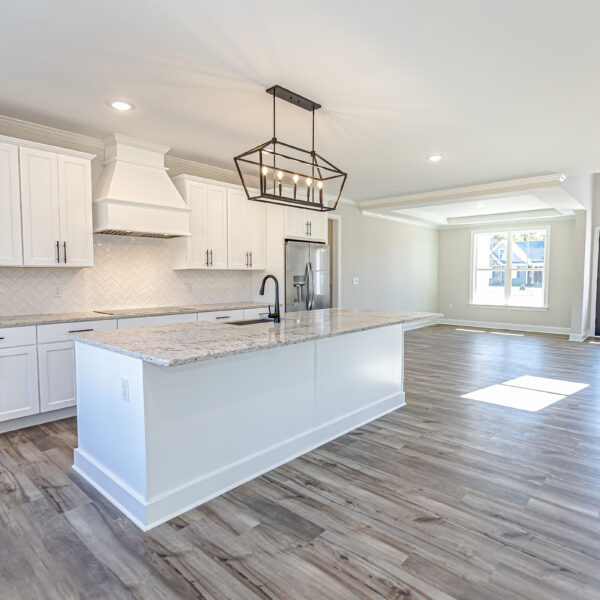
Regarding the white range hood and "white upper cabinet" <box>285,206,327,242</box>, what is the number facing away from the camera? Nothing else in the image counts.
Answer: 0

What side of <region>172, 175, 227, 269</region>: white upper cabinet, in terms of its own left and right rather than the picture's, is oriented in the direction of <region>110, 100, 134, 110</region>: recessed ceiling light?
right

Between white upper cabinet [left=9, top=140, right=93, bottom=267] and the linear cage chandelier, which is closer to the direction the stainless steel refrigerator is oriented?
the linear cage chandelier

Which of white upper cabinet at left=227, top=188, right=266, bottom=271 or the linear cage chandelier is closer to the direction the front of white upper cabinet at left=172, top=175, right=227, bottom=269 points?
the linear cage chandelier

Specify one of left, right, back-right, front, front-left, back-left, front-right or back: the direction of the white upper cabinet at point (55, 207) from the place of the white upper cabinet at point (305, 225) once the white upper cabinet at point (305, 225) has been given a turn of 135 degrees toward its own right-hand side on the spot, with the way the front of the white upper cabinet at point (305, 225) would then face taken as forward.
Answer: front-left

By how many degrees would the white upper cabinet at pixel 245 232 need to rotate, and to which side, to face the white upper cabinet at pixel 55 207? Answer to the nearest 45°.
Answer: approximately 90° to its right

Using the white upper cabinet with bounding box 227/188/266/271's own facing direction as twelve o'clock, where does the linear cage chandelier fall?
The linear cage chandelier is roughly at 1 o'clock from the white upper cabinet.

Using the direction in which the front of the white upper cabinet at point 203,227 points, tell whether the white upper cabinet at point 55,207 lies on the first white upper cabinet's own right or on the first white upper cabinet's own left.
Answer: on the first white upper cabinet's own right

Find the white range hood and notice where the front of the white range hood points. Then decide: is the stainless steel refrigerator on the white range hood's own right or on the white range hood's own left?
on the white range hood's own left

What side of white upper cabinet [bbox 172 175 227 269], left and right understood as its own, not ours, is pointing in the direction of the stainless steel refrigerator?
left

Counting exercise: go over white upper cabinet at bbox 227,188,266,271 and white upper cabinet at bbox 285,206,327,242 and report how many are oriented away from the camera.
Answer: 0

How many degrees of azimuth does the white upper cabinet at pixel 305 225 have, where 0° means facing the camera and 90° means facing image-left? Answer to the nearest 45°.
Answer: approximately 315°

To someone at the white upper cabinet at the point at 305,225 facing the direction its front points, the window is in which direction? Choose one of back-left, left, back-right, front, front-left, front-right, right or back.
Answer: left

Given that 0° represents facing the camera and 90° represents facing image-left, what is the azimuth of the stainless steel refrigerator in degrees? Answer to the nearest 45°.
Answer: approximately 315°

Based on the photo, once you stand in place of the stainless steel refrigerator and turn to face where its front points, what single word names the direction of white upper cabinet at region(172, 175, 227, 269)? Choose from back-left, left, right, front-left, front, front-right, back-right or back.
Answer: right
